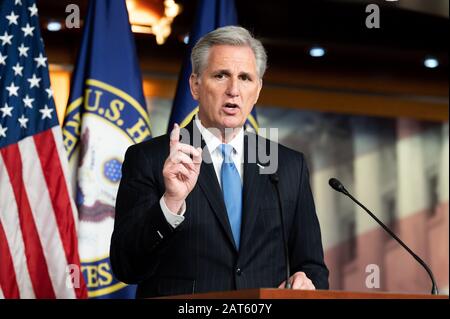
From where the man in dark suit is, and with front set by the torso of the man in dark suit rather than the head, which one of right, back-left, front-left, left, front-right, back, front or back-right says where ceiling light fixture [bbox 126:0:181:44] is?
back

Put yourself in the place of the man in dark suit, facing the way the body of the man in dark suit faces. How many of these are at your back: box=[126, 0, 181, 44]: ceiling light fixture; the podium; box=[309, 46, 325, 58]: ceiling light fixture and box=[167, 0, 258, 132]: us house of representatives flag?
3

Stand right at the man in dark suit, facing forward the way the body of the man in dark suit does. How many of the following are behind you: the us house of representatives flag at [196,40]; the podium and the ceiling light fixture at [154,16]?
2

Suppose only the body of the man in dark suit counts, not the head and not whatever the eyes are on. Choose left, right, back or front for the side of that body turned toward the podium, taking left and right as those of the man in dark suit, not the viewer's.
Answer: front

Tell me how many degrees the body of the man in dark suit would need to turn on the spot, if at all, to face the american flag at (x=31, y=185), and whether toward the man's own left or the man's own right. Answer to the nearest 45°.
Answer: approximately 135° to the man's own right

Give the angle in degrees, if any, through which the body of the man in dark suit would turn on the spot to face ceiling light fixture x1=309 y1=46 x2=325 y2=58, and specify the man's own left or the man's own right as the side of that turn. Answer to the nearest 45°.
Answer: approximately 180°

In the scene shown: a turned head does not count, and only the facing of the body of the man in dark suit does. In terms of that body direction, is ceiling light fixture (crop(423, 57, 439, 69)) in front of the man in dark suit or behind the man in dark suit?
behind

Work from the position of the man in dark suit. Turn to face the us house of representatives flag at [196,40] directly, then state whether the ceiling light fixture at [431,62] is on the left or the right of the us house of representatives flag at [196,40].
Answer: right

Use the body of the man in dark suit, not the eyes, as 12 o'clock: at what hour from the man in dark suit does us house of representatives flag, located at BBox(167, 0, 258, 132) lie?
The us house of representatives flag is roughly at 6 o'clock from the man in dark suit.

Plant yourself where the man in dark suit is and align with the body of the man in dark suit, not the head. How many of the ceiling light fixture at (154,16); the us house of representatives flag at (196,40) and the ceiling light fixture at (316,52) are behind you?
3

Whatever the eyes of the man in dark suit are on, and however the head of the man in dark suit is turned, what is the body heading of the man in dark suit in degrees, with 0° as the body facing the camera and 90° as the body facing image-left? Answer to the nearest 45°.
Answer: approximately 0°

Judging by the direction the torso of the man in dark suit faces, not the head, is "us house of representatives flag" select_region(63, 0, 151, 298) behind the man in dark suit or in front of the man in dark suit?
behind
